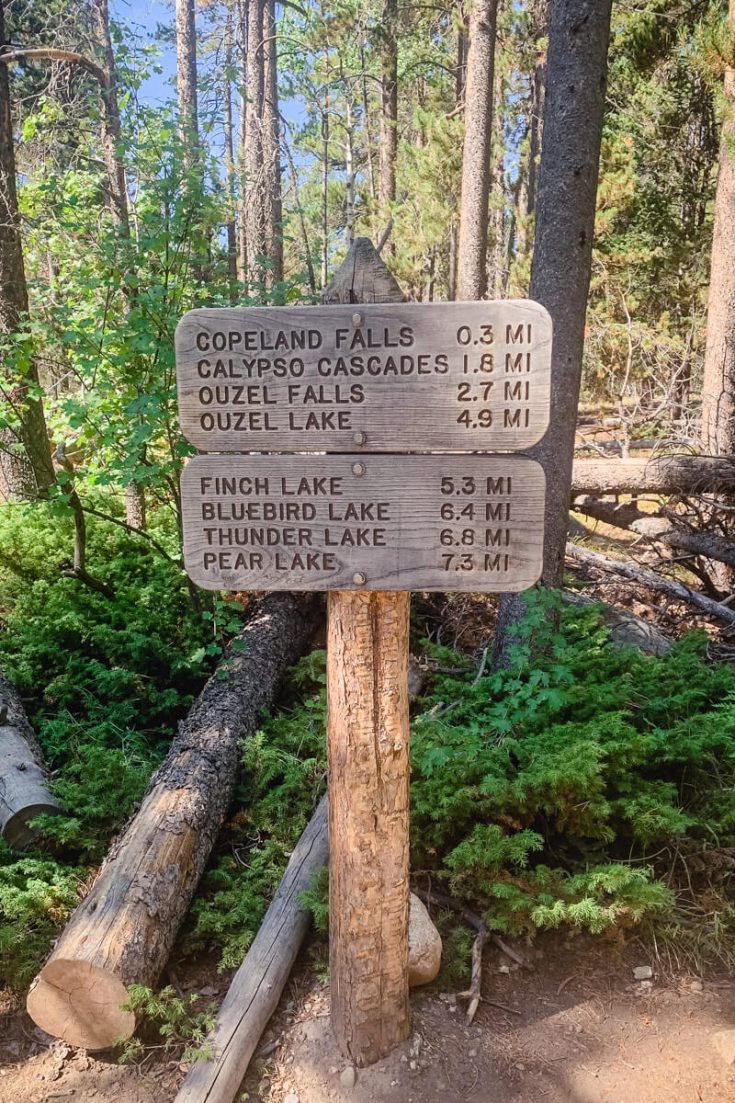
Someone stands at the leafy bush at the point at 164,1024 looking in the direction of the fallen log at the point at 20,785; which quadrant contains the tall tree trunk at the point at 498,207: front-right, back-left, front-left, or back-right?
front-right

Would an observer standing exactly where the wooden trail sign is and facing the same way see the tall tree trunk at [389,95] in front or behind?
behind

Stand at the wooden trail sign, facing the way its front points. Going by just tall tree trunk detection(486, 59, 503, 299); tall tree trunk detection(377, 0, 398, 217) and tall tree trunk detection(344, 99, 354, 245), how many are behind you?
3

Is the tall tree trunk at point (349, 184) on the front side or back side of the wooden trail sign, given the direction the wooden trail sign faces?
on the back side

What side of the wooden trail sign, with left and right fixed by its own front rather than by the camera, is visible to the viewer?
front

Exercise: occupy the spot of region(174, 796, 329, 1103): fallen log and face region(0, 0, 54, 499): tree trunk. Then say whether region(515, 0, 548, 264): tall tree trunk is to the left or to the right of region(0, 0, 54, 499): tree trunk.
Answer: right

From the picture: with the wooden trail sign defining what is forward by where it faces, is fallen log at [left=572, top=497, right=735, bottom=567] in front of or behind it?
behind

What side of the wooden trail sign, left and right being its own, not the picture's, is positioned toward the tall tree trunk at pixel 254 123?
back

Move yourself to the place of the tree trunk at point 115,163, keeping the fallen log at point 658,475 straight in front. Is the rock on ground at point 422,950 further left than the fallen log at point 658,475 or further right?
right

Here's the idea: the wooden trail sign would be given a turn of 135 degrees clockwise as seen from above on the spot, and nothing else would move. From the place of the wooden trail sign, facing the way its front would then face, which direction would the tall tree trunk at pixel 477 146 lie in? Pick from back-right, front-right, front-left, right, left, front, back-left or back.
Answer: front-right
